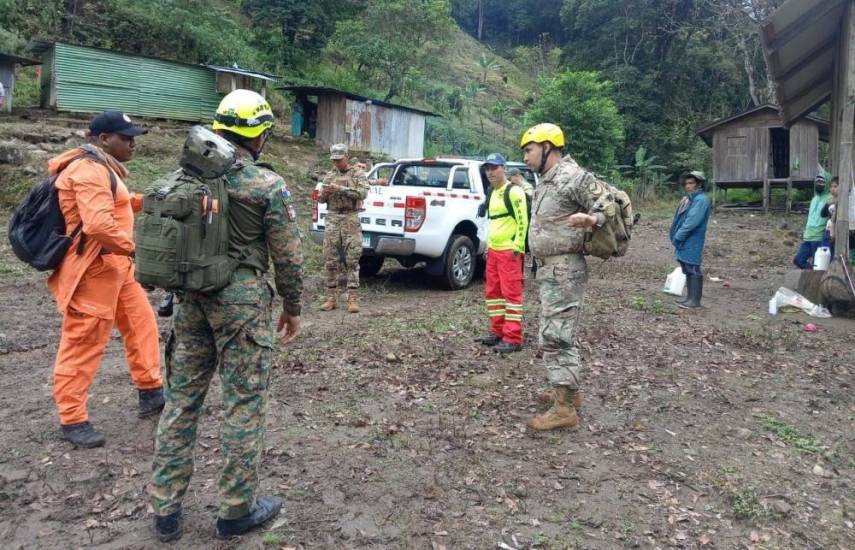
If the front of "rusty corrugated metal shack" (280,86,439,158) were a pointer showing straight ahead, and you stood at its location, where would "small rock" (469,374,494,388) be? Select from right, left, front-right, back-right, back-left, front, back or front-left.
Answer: front-left

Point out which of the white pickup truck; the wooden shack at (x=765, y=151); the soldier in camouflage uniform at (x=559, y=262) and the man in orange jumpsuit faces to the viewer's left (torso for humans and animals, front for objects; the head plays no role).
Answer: the soldier in camouflage uniform

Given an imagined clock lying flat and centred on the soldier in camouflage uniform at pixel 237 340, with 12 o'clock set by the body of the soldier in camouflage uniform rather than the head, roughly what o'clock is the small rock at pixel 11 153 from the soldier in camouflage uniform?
The small rock is roughly at 10 o'clock from the soldier in camouflage uniform.

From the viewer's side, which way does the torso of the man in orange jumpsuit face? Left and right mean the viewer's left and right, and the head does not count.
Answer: facing to the right of the viewer

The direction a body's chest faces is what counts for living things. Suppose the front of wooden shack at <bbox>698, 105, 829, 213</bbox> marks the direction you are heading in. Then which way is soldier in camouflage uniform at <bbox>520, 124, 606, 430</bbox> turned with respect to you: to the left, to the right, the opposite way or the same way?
to the right

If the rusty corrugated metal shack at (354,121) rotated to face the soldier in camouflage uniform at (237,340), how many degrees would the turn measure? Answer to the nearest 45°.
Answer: approximately 45° to its left

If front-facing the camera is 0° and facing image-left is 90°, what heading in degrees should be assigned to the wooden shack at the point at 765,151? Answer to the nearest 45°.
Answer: approximately 0°

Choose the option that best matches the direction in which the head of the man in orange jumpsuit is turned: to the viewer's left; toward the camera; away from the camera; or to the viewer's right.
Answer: to the viewer's right

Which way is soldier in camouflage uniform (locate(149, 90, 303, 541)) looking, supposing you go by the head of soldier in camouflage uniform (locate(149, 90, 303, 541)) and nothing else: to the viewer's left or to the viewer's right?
to the viewer's right

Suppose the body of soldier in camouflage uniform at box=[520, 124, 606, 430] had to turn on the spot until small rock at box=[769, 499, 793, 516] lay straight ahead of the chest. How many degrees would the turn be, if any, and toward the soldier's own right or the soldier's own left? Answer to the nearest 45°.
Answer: approximately 135° to the soldier's own left
